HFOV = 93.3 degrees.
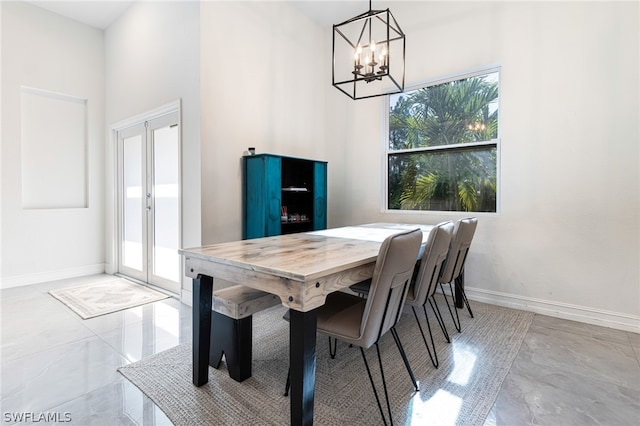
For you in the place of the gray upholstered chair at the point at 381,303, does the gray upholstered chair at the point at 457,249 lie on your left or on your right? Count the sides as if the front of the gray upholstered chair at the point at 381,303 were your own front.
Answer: on your right

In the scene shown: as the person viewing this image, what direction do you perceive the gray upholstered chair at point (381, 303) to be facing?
facing away from the viewer and to the left of the viewer

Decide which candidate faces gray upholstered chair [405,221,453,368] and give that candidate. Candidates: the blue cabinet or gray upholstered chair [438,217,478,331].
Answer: the blue cabinet

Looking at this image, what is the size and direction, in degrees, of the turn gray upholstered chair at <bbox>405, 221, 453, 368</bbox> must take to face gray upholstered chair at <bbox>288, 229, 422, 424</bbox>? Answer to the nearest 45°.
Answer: approximately 135° to its left

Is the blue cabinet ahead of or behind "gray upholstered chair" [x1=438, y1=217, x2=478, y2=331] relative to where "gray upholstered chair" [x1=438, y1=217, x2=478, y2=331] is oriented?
ahead

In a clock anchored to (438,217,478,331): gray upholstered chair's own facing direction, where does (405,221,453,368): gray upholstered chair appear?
(405,221,453,368): gray upholstered chair is roughly at 8 o'clock from (438,217,478,331): gray upholstered chair.

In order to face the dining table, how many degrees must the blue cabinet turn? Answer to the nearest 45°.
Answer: approximately 45° to its right

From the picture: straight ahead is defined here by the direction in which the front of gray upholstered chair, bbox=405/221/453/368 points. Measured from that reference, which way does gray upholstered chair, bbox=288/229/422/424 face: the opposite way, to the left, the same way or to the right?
the same way

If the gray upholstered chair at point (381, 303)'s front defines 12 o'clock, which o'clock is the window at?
The window is roughly at 2 o'clock from the gray upholstered chair.

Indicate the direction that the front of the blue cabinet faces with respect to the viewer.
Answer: facing the viewer and to the right of the viewer

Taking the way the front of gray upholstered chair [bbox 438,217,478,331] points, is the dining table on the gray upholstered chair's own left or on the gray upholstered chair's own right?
on the gray upholstered chair's own left

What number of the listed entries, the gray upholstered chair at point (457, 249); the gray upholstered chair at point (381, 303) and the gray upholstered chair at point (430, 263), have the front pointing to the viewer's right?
0

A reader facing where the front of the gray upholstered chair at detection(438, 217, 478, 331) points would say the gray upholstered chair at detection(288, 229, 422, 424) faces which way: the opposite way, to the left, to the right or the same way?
the same way

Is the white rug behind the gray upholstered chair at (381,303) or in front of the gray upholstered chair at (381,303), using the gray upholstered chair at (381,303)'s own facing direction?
in front

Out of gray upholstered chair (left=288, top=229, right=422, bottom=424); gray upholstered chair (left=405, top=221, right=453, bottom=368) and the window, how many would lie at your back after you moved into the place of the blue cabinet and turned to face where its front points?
0

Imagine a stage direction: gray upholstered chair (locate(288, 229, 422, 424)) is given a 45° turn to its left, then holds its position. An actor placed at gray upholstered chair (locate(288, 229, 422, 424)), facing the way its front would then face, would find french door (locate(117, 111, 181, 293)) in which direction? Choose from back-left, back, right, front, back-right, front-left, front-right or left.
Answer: front-right

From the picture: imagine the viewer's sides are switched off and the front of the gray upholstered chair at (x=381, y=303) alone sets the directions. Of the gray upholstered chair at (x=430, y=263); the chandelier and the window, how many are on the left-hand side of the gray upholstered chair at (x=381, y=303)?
0

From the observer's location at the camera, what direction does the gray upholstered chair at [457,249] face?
facing away from the viewer and to the left of the viewer
